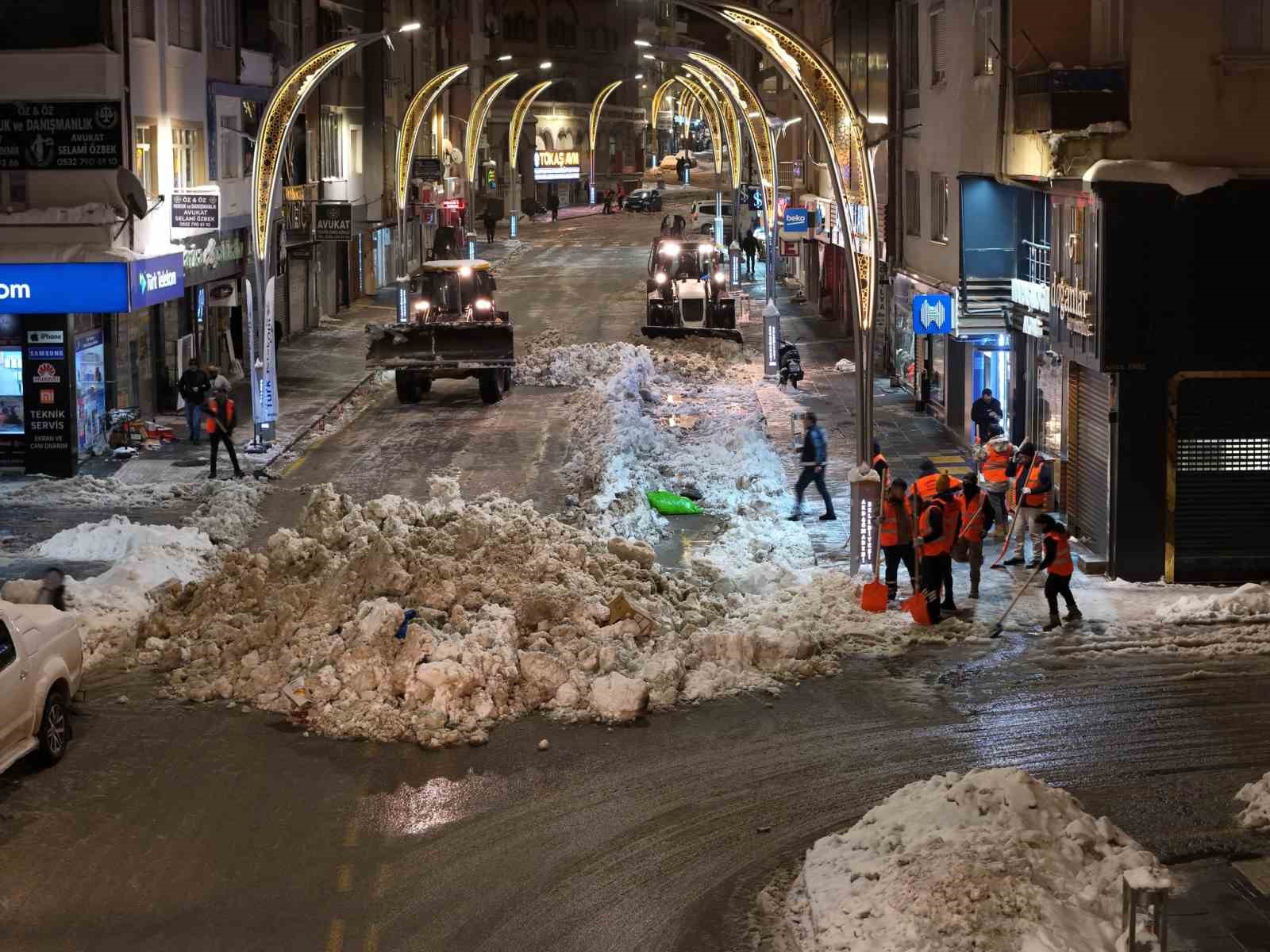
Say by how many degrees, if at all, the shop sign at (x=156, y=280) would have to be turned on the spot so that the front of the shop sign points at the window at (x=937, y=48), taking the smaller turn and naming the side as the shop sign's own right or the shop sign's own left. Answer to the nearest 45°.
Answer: approximately 45° to the shop sign's own left

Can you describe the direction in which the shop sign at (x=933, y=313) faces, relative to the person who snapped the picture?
facing the viewer

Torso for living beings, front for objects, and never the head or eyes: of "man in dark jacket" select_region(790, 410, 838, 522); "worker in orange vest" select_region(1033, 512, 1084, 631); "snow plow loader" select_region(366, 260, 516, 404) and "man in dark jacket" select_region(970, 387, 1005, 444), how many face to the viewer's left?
2

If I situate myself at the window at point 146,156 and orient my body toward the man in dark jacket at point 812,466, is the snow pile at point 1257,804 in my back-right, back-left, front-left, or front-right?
front-right

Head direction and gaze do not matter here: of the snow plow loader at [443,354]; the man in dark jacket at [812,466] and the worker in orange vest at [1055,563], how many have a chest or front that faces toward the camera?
1

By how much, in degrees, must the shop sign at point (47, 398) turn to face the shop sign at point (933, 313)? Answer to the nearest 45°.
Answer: approximately 90° to its left

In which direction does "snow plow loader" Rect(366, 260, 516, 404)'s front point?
toward the camera

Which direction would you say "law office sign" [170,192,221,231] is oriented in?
toward the camera

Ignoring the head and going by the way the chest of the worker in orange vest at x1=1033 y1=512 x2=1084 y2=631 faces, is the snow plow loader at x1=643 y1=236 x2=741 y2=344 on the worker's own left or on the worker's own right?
on the worker's own right

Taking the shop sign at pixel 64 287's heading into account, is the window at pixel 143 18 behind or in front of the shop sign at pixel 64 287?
behind

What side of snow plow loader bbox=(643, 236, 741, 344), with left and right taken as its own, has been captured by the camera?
front

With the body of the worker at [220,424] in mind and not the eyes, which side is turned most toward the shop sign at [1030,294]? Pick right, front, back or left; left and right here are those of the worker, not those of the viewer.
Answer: left

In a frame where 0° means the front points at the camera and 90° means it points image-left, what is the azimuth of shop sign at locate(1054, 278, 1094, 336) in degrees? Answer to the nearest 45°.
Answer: approximately 45°

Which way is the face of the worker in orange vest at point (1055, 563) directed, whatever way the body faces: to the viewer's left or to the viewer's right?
to the viewer's left
